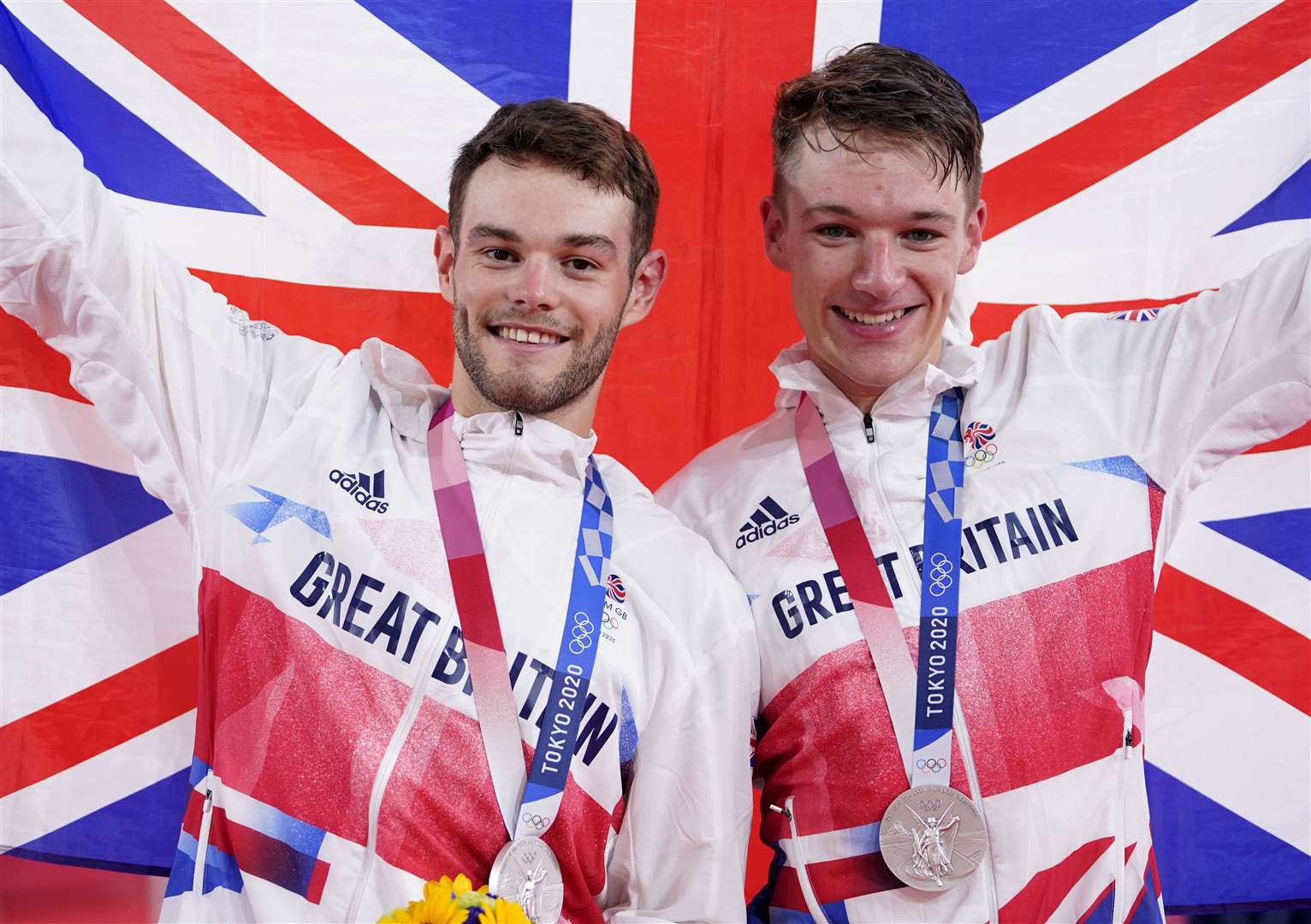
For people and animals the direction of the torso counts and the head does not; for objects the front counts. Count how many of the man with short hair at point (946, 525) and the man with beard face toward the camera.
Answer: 2

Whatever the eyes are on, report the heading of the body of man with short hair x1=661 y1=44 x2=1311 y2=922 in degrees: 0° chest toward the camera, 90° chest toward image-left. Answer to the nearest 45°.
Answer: approximately 0°

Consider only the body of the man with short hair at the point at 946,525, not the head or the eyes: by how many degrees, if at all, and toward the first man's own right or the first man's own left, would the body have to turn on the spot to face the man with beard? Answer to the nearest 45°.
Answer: approximately 90° to the first man's own right

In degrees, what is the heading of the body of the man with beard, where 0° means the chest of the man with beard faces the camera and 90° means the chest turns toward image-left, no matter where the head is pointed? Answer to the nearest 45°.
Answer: approximately 0°

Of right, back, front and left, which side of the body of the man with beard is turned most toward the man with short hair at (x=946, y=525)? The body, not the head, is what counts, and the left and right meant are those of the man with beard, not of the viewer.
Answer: left
